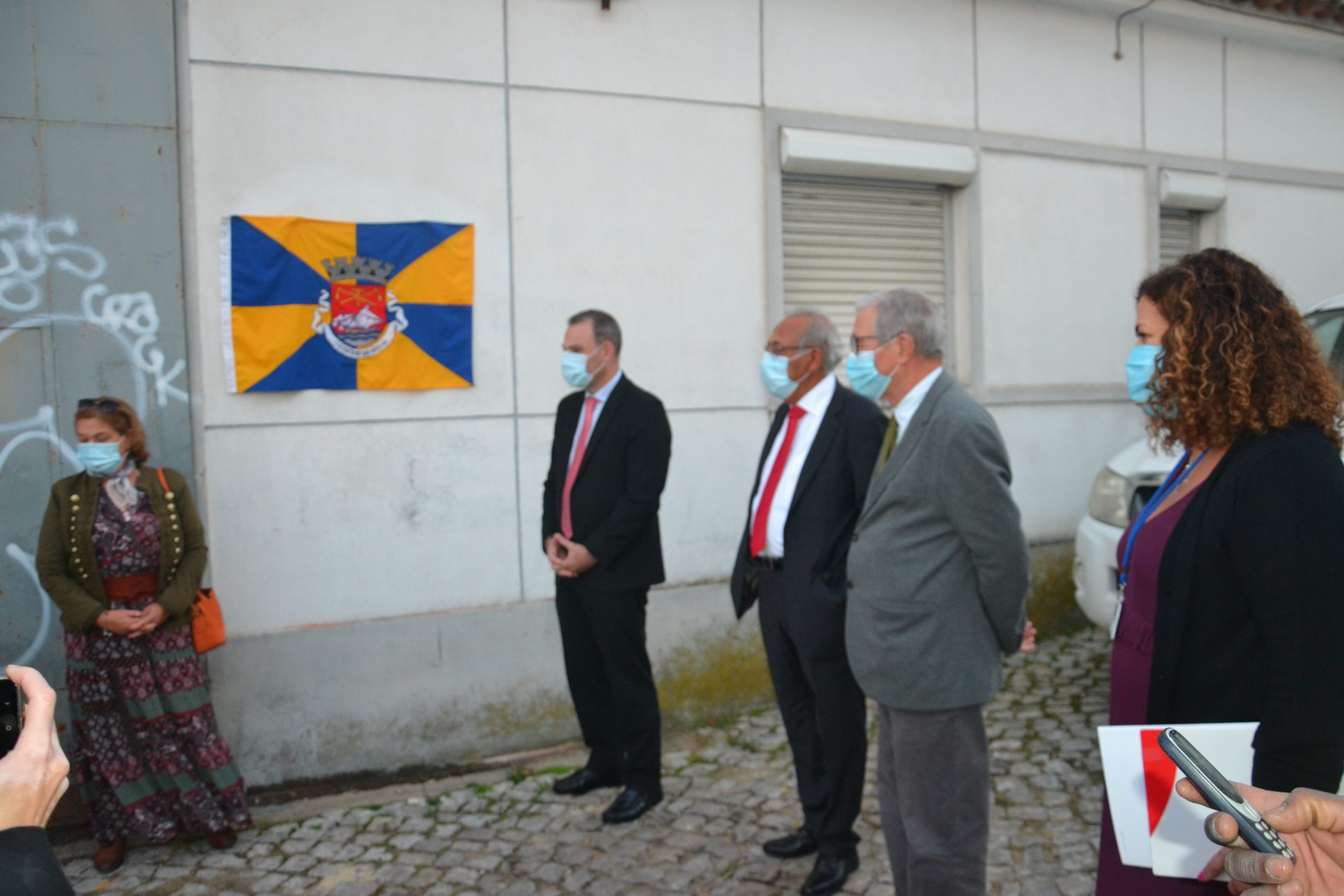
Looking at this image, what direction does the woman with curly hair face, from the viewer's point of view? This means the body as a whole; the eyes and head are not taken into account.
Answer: to the viewer's left

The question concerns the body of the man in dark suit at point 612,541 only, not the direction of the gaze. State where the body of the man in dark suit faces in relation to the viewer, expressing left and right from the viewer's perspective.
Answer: facing the viewer and to the left of the viewer

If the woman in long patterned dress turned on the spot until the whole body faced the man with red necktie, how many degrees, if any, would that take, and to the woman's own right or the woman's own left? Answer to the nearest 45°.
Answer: approximately 45° to the woman's own left

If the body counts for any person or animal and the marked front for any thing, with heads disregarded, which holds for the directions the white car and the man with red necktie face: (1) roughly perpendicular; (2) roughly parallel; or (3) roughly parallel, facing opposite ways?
roughly parallel

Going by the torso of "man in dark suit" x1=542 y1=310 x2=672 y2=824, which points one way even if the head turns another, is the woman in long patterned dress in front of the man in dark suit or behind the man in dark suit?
in front

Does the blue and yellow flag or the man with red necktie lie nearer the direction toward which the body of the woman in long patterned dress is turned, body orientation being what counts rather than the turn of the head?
the man with red necktie

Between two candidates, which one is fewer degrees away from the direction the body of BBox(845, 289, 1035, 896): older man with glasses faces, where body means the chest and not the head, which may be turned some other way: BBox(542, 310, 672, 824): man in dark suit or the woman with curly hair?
the man in dark suit

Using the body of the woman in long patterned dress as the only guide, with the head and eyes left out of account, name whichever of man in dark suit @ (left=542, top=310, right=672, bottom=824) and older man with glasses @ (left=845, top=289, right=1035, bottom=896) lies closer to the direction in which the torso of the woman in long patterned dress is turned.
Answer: the older man with glasses

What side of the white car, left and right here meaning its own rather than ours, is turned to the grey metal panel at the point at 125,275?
front

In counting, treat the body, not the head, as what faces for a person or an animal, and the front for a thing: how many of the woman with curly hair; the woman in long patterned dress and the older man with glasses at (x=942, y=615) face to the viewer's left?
2

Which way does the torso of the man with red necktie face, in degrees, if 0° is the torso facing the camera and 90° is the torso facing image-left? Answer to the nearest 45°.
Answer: approximately 45°

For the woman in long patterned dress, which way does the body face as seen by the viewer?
toward the camera

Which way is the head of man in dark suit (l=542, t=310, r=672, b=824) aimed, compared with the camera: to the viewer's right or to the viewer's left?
to the viewer's left

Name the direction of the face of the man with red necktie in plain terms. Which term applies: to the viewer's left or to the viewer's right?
to the viewer's left

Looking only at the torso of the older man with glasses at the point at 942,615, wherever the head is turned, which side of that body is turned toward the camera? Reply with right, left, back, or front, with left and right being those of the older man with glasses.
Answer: left

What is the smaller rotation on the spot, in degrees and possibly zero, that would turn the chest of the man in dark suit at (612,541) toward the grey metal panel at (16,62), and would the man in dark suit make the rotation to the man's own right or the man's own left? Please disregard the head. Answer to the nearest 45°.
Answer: approximately 45° to the man's own right

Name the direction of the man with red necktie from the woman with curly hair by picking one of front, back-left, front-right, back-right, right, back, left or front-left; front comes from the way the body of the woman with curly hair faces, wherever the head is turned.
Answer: front-right
